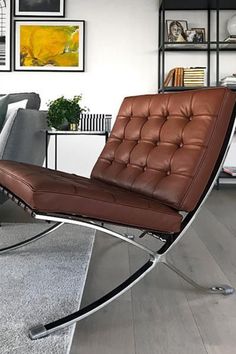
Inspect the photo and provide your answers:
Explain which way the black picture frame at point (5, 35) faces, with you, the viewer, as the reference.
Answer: facing the viewer

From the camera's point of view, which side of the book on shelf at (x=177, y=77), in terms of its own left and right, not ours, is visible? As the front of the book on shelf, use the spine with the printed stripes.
front

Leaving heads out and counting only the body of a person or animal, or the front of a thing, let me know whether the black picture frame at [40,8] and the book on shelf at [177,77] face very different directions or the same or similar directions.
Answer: same or similar directions

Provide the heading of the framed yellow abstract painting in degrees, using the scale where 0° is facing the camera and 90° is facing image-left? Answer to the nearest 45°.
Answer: approximately 0°

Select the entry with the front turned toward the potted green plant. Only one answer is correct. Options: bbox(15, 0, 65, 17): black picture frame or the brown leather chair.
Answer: the black picture frame

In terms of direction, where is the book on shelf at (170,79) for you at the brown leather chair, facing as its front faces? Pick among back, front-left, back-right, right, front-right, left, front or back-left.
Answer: back-right

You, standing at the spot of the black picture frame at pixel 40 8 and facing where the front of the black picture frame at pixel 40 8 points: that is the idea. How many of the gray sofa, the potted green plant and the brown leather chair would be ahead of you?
3

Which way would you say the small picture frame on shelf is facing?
toward the camera

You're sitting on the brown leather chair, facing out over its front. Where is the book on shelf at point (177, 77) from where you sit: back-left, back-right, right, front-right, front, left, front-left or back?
back-right

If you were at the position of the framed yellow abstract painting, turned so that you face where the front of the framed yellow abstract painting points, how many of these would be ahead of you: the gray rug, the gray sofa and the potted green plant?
3

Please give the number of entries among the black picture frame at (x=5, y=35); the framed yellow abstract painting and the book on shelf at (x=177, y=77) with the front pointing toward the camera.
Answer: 3

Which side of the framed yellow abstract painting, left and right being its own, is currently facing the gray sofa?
front
